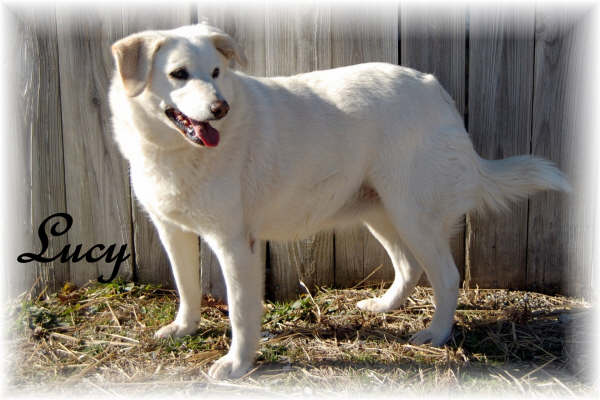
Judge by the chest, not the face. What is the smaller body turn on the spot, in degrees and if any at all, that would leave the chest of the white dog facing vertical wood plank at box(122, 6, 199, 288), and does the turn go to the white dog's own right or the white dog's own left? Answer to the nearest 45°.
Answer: approximately 90° to the white dog's own right

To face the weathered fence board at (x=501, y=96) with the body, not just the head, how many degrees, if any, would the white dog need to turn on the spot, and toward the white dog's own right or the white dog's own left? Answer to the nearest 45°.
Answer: approximately 180°

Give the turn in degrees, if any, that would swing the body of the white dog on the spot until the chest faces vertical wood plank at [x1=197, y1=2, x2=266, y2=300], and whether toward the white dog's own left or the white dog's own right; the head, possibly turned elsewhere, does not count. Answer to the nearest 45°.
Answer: approximately 135° to the white dog's own right

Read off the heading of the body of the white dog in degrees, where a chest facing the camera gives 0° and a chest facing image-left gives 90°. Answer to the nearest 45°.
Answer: approximately 45°

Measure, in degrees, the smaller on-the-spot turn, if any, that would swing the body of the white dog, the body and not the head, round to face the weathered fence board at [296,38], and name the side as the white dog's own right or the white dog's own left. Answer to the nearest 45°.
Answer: approximately 135° to the white dog's own right

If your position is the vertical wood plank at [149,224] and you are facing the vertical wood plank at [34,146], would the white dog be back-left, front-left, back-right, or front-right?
back-left
